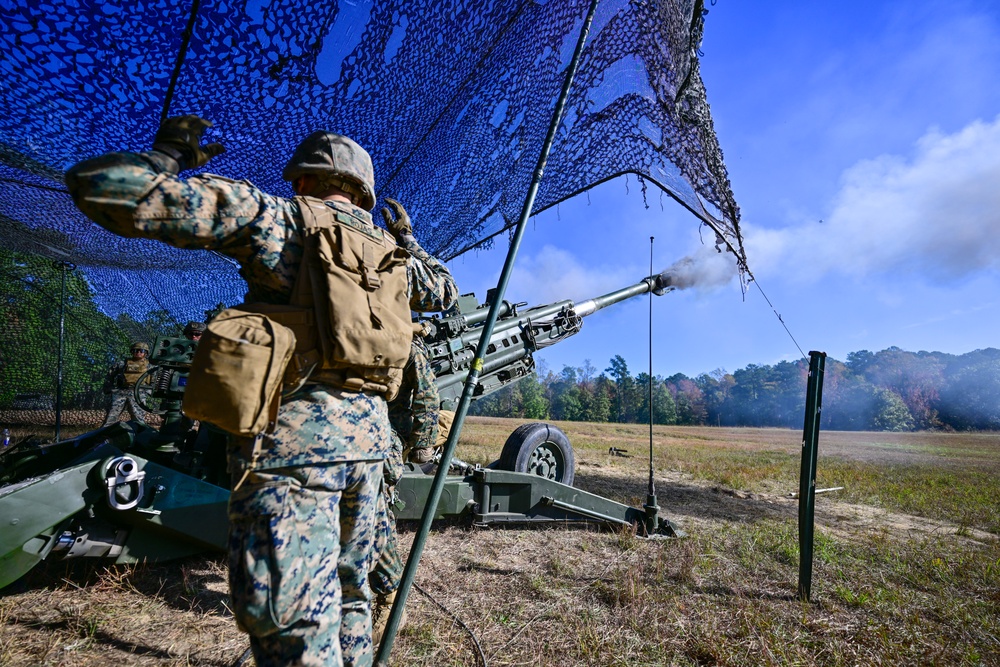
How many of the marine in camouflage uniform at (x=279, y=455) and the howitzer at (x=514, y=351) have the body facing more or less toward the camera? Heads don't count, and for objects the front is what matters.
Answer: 0

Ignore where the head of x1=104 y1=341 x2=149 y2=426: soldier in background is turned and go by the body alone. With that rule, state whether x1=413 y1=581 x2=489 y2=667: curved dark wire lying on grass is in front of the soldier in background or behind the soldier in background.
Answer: in front

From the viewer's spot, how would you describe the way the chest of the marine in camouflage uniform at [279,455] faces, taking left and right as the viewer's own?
facing away from the viewer and to the left of the viewer

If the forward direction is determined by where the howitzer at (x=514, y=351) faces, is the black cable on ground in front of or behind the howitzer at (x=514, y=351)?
behind

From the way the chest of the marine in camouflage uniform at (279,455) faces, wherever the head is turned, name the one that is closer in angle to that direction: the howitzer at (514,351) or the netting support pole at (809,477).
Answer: the howitzer

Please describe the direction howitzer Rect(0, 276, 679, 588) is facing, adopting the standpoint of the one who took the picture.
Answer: facing away from the viewer and to the right of the viewer

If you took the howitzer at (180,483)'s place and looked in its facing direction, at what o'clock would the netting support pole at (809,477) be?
The netting support pole is roughly at 2 o'clock from the howitzer.

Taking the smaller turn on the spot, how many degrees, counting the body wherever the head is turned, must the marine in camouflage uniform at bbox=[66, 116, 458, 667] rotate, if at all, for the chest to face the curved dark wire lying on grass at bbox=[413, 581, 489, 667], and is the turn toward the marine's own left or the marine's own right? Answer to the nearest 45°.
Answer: approximately 90° to the marine's own right

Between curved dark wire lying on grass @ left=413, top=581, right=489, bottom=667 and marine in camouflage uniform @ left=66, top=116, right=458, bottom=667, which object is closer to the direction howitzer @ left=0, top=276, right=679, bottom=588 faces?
the curved dark wire lying on grass

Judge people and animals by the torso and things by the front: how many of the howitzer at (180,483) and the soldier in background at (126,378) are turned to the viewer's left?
0
